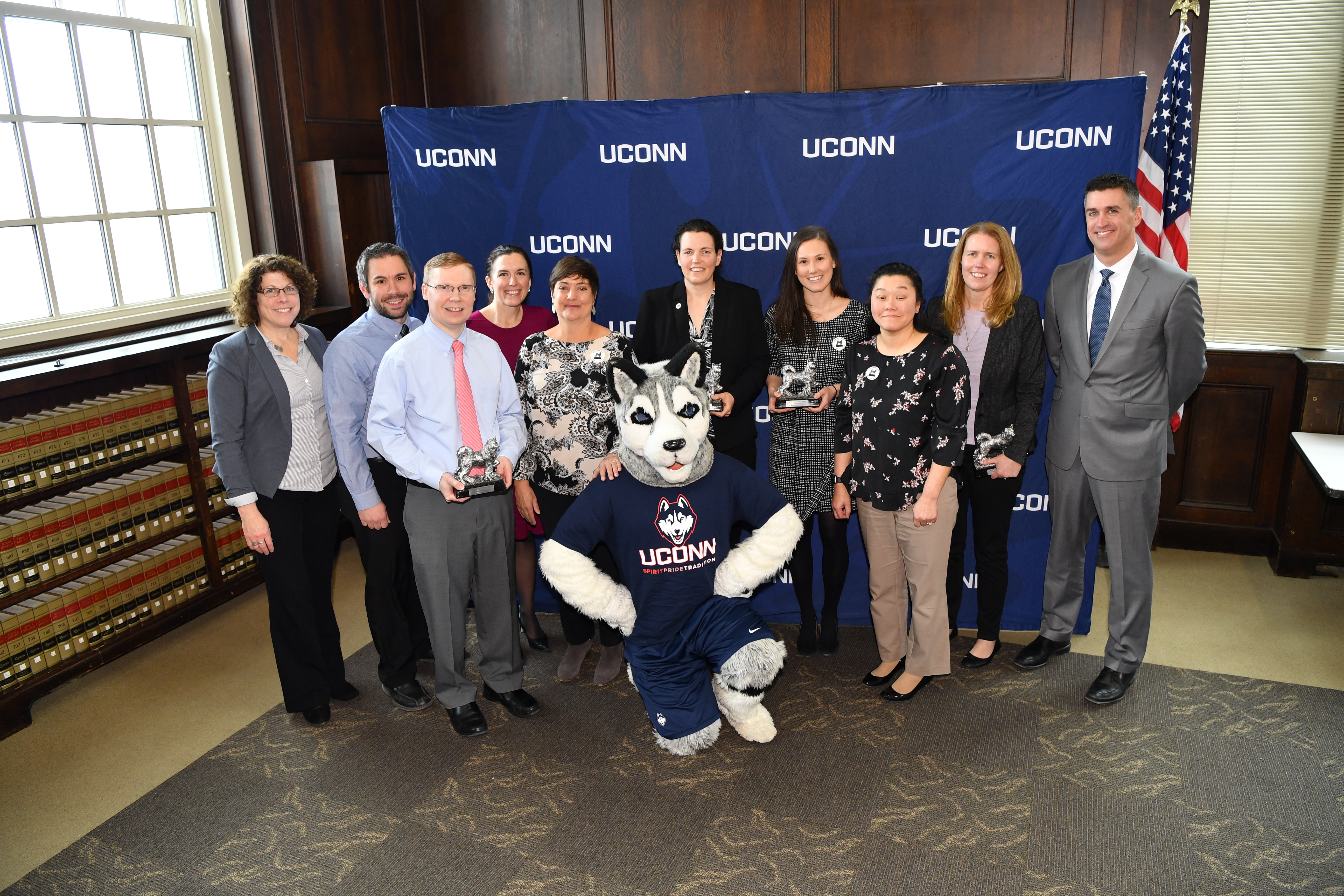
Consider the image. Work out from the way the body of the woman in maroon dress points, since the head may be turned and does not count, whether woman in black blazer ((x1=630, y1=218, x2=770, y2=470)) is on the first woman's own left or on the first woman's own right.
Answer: on the first woman's own left

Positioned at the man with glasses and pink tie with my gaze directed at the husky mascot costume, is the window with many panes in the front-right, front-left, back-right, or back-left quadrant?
back-left

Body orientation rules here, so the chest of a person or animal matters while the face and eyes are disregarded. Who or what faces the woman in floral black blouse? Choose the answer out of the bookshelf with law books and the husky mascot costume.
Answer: the bookshelf with law books

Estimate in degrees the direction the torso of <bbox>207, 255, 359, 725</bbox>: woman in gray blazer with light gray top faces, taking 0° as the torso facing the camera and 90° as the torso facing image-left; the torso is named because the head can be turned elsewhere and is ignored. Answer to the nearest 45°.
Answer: approximately 315°

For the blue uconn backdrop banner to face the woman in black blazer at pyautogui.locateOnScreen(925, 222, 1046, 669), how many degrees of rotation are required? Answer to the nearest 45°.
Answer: approximately 45° to its left

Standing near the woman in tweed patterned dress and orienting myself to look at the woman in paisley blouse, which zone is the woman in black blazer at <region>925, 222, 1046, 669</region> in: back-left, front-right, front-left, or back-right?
back-left

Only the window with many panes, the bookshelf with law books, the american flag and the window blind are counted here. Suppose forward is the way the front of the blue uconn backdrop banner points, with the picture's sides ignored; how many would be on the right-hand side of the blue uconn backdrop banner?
2
